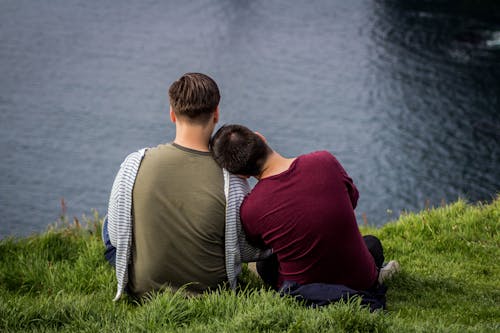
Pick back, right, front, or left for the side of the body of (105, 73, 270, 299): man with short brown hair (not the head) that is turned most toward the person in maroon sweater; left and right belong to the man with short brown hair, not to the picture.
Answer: right

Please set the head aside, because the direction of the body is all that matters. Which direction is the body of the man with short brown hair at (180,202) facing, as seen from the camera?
away from the camera

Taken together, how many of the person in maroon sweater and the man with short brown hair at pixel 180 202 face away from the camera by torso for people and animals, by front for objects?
2

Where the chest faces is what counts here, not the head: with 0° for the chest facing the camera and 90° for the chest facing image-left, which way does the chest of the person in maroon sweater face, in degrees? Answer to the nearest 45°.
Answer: approximately 180°

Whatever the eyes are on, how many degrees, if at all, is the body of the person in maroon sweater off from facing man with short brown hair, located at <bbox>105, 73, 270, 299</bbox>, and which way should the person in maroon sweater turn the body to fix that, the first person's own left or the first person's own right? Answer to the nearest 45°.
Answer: approximately 90° to the first person's own left

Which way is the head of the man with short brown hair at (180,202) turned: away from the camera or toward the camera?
away from the camera
